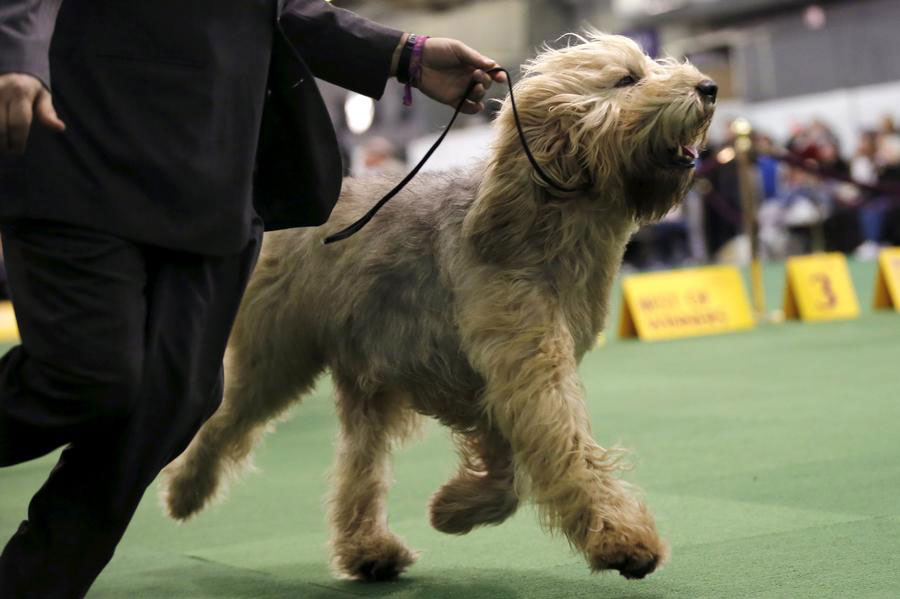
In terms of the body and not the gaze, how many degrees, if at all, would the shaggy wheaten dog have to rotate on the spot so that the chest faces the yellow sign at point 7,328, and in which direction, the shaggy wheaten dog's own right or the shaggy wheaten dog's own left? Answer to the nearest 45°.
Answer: approximately 180°

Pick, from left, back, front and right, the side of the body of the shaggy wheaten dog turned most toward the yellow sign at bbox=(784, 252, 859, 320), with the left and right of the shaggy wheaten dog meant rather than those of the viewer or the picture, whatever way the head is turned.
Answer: left

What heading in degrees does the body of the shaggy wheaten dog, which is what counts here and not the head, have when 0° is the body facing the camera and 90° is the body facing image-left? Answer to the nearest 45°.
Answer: approximately 315°

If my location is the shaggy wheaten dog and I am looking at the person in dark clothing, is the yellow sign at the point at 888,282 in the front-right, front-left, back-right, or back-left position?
back-right

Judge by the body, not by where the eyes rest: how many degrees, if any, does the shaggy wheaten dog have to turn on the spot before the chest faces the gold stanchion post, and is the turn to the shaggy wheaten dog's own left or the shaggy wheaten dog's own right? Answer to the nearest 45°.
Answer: approximately 135° to the shaggy wheaten dog's own left

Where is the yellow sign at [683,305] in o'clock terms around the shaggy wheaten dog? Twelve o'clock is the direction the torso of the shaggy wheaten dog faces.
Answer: The yellow sign is roughly at 8 o'clock from the shaggy wheaten dog.

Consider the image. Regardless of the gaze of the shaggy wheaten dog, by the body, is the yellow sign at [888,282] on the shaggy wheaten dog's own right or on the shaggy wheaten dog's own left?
on the shaggy wheaten dog's own left
